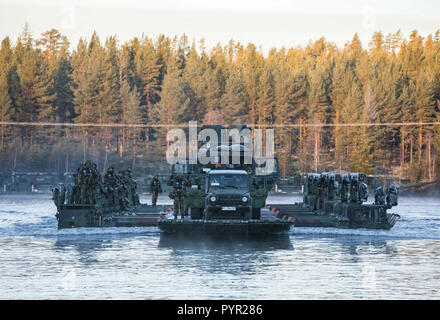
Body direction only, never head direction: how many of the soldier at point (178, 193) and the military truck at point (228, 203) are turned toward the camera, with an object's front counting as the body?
2

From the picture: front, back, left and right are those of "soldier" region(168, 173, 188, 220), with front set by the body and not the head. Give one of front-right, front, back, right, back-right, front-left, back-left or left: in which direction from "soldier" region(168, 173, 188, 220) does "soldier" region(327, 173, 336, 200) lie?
back-left

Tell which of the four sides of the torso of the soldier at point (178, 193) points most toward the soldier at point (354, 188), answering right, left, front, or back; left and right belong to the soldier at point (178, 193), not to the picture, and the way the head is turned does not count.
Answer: left

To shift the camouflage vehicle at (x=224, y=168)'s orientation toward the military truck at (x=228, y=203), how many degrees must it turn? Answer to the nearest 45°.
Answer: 0° — it already faces it

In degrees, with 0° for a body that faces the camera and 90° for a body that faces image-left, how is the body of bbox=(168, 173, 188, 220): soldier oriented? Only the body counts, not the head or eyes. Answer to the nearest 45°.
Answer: approximately 0°

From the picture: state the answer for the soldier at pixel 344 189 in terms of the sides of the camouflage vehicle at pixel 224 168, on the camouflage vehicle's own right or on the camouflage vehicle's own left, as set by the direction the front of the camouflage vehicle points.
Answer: on the camouflage vehicle's own left

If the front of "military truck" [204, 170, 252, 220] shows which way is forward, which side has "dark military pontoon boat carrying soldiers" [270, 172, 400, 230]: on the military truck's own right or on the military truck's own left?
on the military truck's own left
